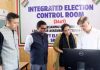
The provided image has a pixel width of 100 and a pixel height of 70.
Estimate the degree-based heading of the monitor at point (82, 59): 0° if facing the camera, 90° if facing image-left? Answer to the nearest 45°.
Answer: approximately 180°

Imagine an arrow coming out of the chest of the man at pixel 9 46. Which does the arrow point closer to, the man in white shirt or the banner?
the man in white shirt

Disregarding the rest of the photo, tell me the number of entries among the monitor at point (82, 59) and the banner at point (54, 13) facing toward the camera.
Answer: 1

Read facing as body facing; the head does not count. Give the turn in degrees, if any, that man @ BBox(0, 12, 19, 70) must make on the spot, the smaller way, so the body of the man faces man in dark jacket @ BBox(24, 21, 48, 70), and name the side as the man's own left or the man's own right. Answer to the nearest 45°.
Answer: approximately 90° to the man's own left
